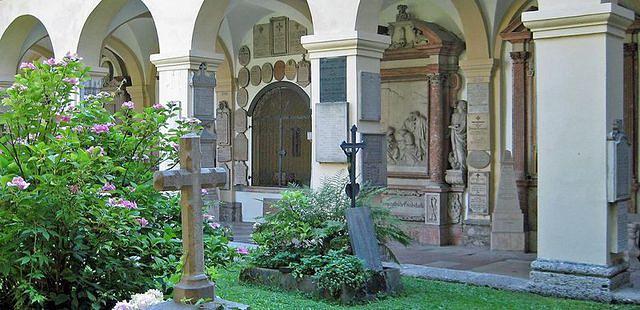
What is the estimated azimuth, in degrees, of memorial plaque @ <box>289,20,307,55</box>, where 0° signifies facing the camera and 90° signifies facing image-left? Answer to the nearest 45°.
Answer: approximately 0°

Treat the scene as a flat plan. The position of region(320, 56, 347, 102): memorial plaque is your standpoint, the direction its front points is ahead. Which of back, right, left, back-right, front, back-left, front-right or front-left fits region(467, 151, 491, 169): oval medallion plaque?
back-left

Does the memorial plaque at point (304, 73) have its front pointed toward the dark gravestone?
yes

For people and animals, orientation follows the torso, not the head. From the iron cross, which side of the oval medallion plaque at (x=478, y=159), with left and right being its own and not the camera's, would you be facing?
front
